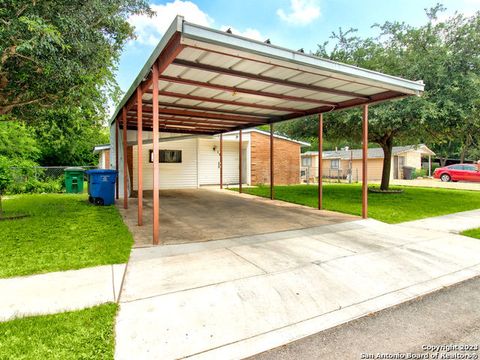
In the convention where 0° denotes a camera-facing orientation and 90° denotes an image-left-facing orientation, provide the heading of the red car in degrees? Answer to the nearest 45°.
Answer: approximately 90°

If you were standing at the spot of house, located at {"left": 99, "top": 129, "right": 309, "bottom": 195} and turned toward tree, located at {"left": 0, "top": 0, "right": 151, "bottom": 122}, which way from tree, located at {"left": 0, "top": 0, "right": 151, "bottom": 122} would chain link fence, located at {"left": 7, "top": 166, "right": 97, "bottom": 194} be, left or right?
right

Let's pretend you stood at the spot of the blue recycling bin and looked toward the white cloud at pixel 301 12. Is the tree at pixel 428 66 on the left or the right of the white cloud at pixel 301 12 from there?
right
